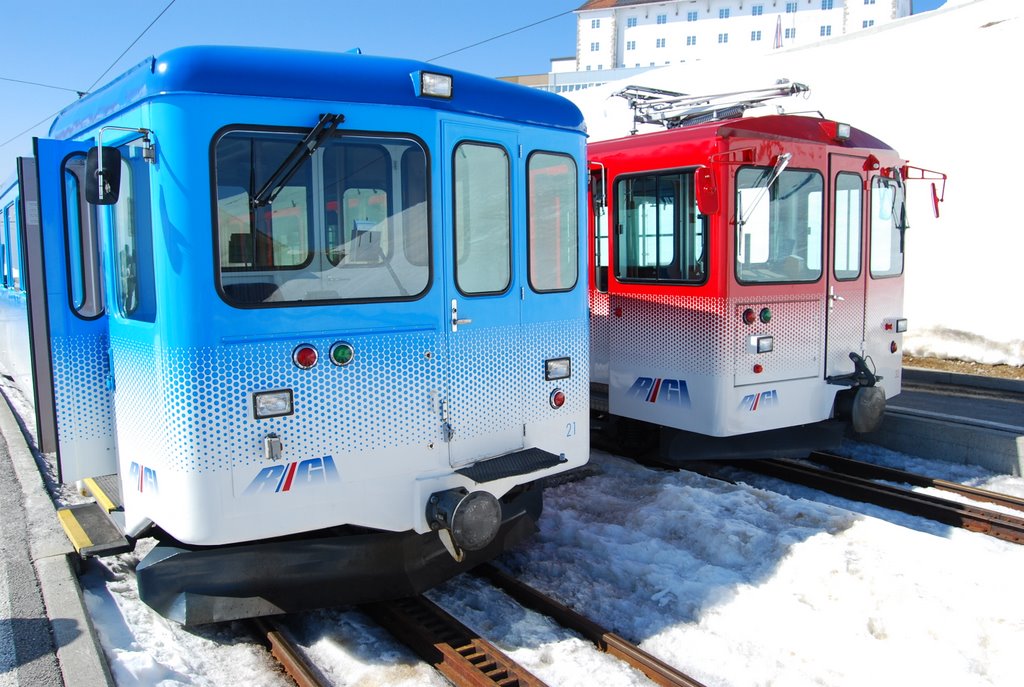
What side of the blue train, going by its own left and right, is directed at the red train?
left

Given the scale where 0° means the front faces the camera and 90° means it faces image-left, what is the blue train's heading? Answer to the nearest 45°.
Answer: approximately 315°

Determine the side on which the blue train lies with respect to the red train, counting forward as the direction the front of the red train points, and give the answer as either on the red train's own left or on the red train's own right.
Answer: on the red train's own right

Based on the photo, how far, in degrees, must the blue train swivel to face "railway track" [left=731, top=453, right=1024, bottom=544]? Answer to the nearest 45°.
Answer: approximately 45° to its left

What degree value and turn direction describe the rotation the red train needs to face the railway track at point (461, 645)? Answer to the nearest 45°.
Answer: approximately 45° to its right

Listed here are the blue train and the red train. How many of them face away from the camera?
0

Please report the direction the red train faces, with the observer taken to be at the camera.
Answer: facing the viewer and to the right of the viewer
